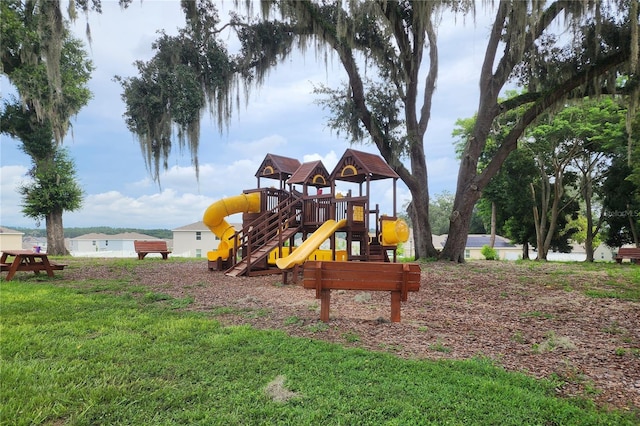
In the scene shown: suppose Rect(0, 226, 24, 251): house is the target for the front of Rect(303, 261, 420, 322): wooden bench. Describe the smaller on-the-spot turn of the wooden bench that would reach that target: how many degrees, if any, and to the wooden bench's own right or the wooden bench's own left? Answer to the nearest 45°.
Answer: approximately 45° to the wooden bench's own left

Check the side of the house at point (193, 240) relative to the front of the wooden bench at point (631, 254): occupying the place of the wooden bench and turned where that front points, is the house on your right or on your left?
on your right

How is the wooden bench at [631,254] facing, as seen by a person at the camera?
facing the viewer

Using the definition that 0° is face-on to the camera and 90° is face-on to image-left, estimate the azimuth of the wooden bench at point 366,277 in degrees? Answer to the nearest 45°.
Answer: approximately 180°

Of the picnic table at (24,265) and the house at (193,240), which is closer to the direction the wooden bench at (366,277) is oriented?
the house

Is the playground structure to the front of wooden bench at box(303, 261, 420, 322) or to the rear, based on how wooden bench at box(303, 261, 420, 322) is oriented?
to the front
